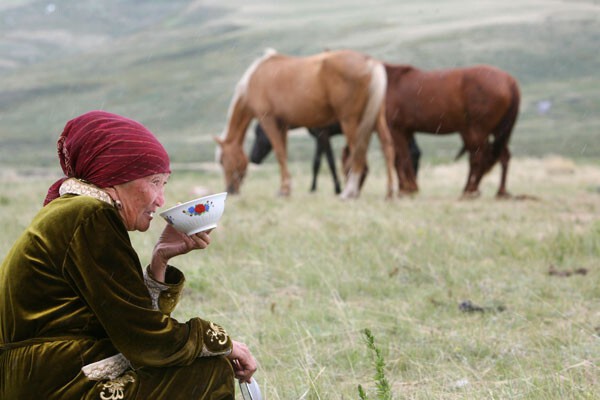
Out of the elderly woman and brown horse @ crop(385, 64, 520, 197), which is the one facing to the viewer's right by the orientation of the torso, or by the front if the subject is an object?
the elderly woman

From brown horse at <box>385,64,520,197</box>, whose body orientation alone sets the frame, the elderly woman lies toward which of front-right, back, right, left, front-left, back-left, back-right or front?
left

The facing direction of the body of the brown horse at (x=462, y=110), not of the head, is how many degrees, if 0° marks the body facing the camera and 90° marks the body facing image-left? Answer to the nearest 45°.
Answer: approximately 90°

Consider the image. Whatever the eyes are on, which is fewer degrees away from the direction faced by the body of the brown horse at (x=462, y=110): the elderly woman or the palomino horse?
the palomino horse

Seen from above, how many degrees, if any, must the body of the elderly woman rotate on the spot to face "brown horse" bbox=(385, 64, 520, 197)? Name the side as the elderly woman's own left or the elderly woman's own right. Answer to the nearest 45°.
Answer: approximately 45° to the elderly woman's own left

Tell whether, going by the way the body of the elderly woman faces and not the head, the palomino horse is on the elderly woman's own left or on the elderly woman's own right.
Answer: on the elderly woman's own left

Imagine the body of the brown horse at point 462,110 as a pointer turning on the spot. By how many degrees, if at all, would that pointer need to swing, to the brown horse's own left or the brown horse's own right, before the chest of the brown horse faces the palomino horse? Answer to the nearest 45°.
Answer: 0° — it already faces it

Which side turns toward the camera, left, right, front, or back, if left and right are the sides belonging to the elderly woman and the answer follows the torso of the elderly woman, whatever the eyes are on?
right

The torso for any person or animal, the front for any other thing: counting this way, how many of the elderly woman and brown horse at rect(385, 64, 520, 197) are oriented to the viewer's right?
1

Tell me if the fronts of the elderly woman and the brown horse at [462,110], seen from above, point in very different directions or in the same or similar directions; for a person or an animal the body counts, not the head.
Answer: very different directions
